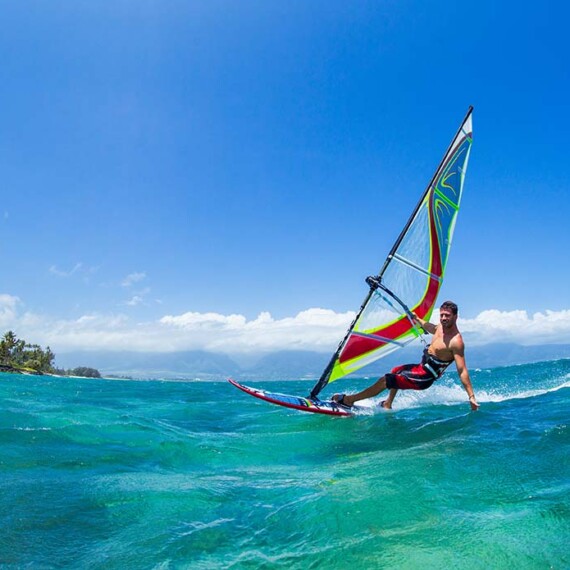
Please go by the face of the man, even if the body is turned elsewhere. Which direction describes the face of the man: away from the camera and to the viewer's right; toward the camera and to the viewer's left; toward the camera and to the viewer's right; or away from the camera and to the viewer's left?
toward the camera and to the viewer's left

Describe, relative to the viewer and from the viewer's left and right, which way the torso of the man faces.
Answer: facing the viewer and to the left of the viewer
